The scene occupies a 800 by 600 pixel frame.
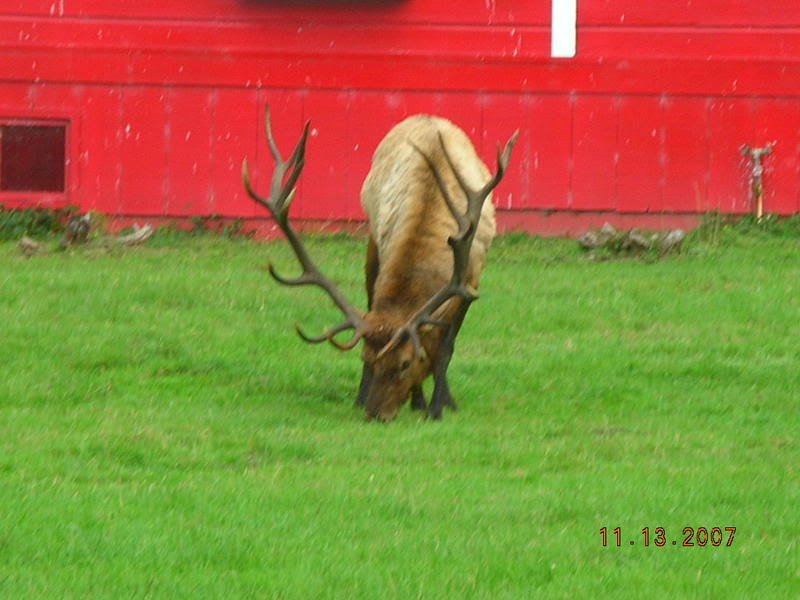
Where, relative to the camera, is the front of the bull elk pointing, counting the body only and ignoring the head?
toward the camera

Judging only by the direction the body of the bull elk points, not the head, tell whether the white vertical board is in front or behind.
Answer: behind
